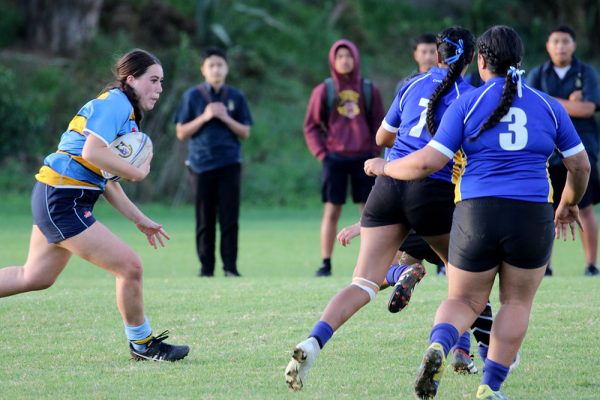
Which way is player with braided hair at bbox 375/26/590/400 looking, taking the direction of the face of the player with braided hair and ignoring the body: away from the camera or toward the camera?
away from the camera

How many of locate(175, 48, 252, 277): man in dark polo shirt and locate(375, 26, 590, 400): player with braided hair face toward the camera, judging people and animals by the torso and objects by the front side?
1

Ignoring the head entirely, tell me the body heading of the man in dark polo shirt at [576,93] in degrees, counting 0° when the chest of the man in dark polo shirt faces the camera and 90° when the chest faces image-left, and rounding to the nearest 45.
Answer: approximately 0°

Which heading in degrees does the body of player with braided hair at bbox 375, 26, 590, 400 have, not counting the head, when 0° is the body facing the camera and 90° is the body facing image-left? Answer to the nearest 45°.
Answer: approximately 180°

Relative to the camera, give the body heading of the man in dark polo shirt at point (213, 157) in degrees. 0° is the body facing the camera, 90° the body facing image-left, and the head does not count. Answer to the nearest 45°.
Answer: approximately 0°

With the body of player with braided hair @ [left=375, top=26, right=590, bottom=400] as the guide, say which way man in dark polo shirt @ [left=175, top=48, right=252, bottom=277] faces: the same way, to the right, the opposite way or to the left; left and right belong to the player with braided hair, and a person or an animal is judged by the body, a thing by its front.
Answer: the opposite way

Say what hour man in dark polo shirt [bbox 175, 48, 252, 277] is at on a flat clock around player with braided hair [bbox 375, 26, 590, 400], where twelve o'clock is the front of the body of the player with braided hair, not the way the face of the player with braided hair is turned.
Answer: The man in dark polo shirt is roughly at 11 o'clock from the player with braided hair.

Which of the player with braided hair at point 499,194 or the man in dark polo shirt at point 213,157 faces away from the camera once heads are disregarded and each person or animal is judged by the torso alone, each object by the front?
the player with braided hair
